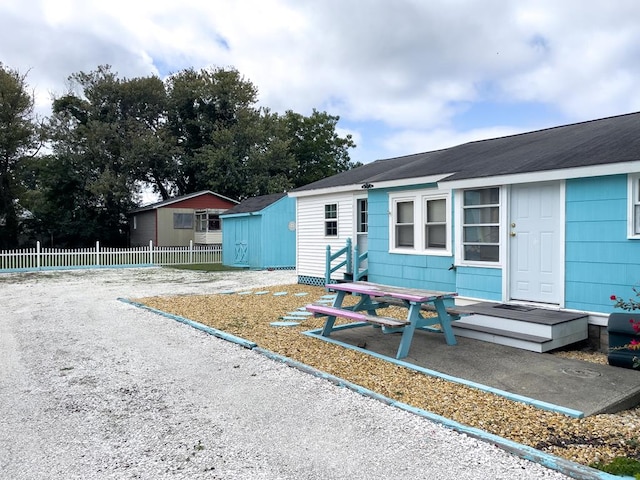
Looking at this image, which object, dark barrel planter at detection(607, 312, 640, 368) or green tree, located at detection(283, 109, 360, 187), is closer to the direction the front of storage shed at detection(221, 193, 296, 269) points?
the dark barrel planter

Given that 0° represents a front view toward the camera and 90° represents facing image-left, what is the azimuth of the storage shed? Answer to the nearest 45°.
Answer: approximately 45°

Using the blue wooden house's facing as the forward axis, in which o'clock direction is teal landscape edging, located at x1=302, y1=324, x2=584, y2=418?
The teal landscape edging is roughly at 11 o'clock from the blue wooden house.

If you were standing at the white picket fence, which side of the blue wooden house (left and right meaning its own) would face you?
right

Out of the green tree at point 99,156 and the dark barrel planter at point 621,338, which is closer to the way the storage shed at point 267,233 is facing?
the dark barrel planter

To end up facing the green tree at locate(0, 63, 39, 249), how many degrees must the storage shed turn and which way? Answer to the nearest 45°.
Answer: approximately 90° to its right

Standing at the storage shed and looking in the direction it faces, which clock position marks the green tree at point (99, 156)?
The green tree is roughly at 3 o'clock from the storage shed.

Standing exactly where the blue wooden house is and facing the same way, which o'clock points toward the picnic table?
The picnic table is roughly at 12 o'clock from the blue wooden house.

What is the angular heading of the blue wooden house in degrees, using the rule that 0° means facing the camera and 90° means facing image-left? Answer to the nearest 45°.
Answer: approximately 45°

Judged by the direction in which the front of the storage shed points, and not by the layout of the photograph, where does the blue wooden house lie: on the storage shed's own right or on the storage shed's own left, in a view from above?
on the storage shed's own left
